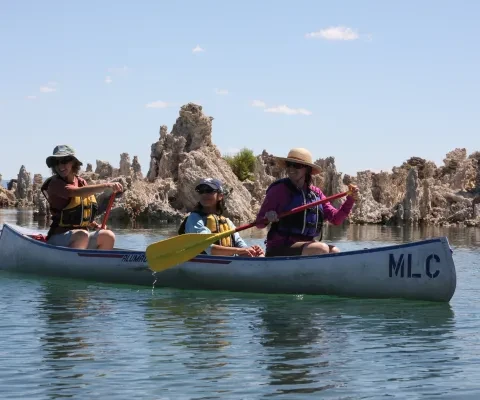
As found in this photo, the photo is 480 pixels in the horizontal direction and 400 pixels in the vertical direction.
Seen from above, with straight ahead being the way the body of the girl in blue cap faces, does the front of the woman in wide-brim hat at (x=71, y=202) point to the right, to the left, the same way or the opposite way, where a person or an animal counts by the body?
the same way

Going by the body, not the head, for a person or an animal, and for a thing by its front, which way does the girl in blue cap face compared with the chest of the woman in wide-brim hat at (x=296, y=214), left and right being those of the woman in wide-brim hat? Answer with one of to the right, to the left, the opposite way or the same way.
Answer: the same way

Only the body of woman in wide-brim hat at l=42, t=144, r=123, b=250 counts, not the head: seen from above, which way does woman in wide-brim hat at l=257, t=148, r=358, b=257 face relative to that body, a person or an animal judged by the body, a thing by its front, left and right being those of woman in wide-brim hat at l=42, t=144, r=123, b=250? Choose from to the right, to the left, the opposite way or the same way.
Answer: the same way

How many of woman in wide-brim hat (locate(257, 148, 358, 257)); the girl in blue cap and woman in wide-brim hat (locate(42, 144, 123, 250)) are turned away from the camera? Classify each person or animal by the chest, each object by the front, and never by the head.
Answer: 0
